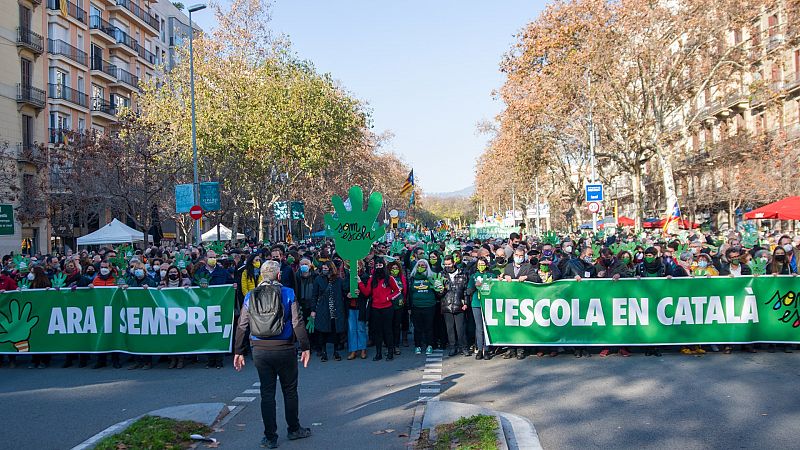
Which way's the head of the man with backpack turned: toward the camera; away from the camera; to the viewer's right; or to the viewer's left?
away from the camera

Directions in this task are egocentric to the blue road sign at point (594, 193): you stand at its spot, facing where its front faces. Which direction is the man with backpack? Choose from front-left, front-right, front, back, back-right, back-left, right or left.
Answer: front

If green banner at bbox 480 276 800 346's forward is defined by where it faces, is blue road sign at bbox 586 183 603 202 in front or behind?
behind

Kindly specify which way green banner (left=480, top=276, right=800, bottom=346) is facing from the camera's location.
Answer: facing the viewer

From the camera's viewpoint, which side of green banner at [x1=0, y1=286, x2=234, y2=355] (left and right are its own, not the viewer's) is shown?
front

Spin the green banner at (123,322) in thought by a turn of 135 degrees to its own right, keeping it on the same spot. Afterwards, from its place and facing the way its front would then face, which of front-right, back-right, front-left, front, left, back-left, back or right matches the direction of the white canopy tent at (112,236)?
front-right

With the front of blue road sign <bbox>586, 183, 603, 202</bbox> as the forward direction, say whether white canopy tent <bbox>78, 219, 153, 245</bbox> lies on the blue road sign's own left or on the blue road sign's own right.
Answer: on the blue road sign's own right

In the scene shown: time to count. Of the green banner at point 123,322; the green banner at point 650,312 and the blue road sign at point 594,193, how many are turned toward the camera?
3

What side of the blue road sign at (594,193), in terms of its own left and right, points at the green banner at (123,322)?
front

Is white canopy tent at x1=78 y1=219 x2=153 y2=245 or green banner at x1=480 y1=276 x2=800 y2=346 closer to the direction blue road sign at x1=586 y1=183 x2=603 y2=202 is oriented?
the green banner

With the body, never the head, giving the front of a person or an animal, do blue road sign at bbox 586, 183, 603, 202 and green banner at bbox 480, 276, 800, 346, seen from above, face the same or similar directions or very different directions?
same or similar directions

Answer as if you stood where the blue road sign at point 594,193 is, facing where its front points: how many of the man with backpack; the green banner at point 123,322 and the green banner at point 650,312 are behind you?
0

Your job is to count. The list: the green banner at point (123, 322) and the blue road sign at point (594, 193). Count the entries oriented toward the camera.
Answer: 2

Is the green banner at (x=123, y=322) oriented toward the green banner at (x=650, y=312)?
no
